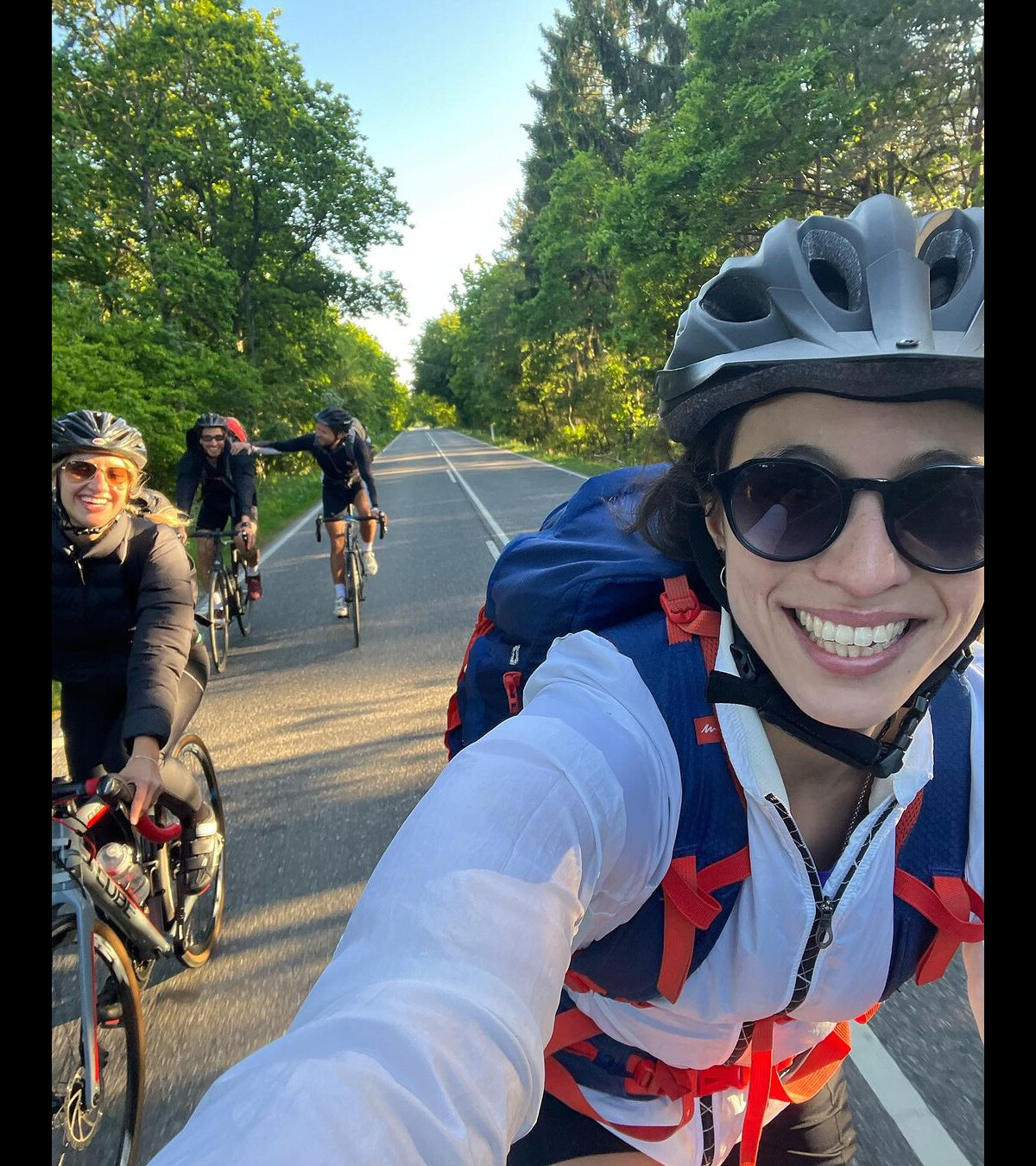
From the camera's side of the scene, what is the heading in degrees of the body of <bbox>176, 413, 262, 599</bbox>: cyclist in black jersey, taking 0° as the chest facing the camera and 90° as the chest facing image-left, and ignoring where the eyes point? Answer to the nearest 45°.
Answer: approximately 0°

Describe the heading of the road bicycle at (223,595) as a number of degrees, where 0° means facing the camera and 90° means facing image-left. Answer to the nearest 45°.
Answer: approximately 0°

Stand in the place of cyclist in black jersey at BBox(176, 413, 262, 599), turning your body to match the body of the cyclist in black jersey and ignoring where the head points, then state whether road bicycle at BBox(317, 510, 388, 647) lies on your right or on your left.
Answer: on your left

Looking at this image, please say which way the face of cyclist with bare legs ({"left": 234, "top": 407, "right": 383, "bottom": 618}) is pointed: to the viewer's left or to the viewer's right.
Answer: to the viewer's left

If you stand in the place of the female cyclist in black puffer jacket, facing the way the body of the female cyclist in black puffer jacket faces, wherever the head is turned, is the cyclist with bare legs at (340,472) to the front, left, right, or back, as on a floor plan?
back

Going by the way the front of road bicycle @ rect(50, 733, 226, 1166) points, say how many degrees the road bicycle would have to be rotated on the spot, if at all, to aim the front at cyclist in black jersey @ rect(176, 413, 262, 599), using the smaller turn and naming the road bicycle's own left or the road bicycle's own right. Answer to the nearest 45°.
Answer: approximately 135° to the road bicycle's own right

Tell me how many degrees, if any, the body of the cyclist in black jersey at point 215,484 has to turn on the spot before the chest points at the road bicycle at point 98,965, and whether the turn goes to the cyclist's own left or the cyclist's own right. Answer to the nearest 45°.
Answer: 0° — they already face it

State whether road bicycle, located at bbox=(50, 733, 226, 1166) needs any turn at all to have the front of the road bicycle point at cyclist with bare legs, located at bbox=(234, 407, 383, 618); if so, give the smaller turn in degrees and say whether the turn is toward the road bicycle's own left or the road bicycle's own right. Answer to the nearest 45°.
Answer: approximately 135° to the road bicycle's own right
